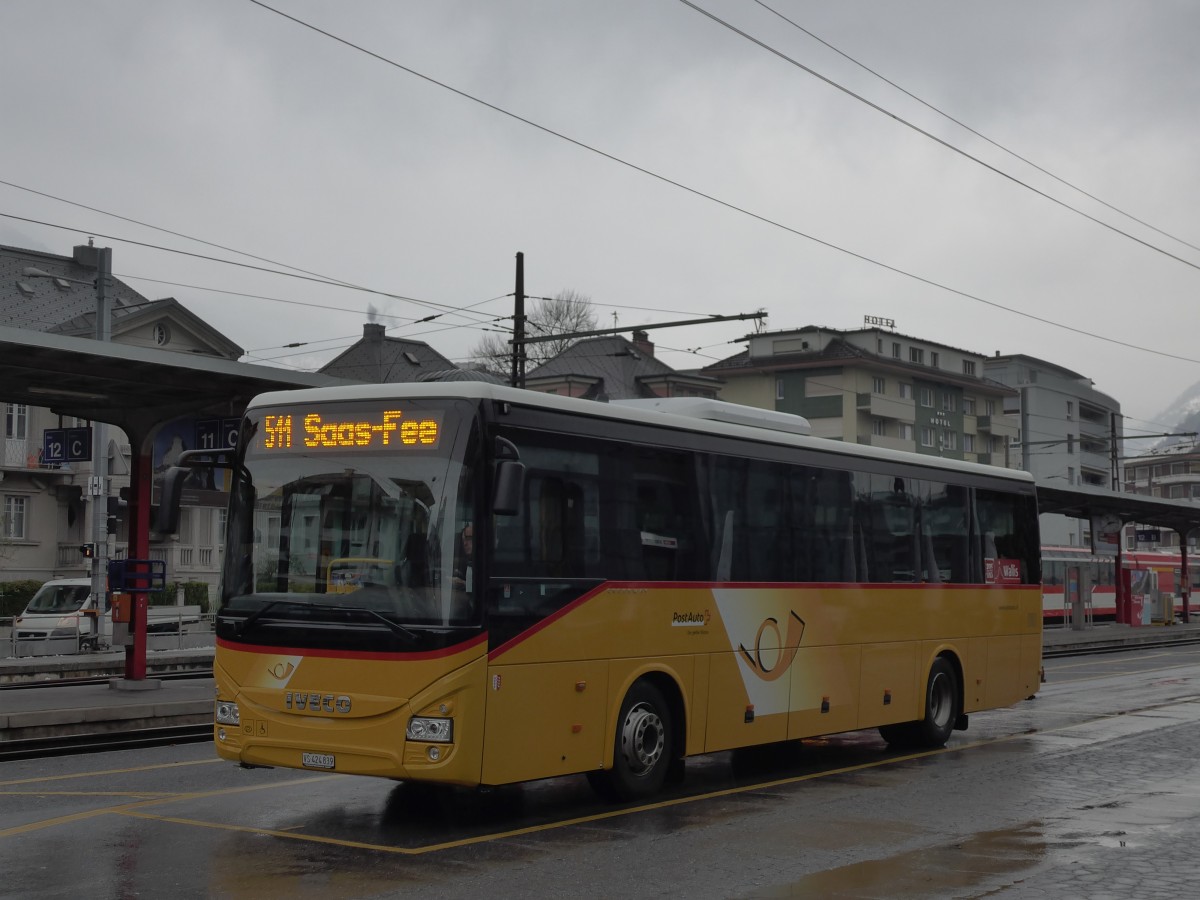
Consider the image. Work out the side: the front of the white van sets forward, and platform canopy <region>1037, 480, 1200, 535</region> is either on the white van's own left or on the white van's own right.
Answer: on the white van's own left

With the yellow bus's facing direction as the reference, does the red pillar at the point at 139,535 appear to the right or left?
on its right

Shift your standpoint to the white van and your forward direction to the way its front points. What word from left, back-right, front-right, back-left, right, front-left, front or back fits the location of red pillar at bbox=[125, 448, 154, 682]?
front-left

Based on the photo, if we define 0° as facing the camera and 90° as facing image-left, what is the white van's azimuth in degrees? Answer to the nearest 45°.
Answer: approximately 45°

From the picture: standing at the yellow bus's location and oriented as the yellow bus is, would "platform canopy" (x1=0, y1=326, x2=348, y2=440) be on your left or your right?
on your right
